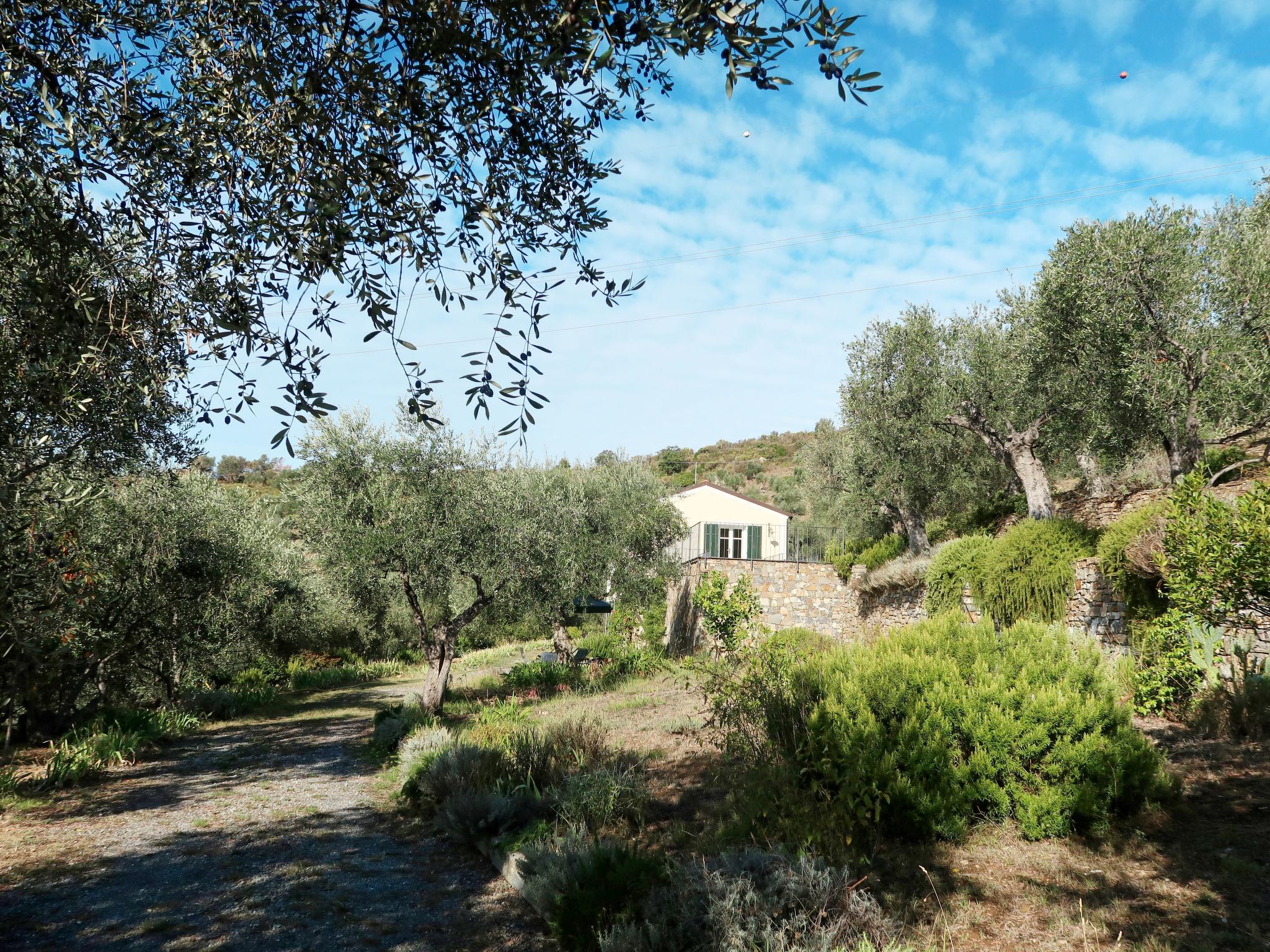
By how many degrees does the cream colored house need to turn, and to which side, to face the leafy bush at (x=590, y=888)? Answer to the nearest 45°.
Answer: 0° — it already faces it

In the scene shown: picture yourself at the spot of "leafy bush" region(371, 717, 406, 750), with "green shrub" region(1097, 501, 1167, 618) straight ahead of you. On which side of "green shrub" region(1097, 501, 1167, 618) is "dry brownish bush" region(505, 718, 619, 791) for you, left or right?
right

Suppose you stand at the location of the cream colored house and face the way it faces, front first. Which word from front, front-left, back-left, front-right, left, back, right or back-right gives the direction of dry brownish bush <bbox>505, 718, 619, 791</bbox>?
front

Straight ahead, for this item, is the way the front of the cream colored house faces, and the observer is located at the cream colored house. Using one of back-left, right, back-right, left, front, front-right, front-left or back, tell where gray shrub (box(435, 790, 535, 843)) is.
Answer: front

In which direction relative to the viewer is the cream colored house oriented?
toward the camera

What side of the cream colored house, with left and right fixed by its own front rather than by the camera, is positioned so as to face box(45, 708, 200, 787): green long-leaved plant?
front

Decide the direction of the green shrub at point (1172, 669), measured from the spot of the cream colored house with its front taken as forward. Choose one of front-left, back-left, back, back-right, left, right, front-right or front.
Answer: front

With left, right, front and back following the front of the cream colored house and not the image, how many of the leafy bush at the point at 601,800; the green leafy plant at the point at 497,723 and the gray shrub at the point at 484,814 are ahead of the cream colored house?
3

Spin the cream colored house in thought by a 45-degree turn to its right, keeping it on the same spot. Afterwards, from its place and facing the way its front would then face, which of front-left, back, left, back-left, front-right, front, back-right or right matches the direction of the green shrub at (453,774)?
front-left

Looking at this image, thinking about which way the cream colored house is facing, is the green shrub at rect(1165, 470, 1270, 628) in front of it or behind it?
in front

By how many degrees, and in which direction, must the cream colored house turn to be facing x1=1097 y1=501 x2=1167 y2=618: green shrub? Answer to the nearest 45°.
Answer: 0° — it already faces it

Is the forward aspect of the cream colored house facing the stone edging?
yes

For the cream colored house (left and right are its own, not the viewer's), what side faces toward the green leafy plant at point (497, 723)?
front

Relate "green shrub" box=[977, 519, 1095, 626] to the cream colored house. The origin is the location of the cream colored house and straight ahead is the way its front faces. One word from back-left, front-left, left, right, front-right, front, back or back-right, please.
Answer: front
